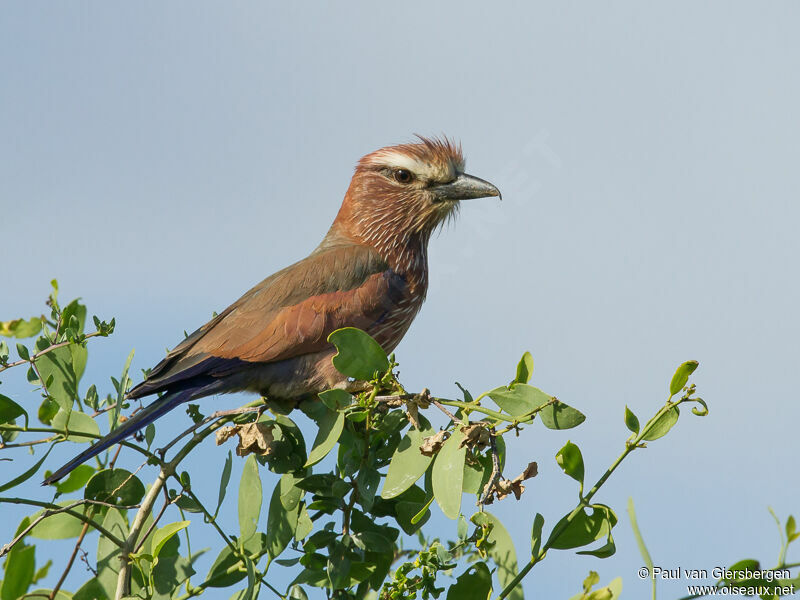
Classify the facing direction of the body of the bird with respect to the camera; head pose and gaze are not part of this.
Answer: to the viewer's right
